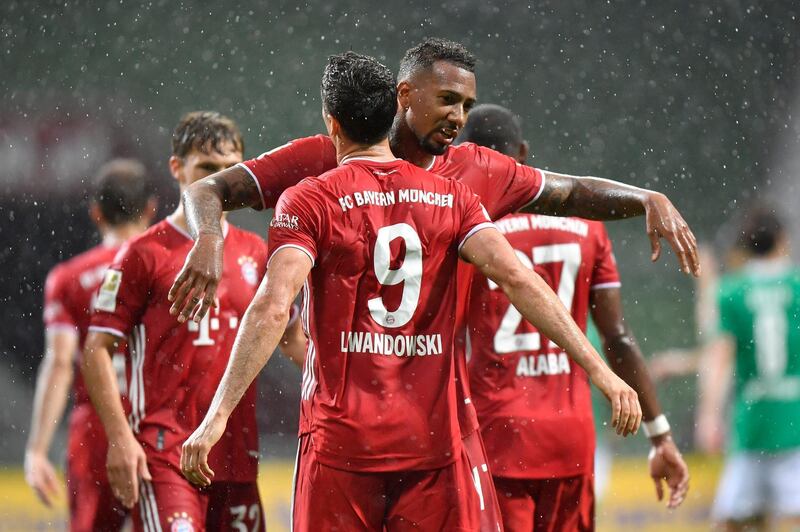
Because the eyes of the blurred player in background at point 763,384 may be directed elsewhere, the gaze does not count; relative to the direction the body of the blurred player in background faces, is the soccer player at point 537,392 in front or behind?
behind

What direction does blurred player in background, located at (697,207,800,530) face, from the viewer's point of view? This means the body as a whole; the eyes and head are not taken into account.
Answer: away from the camera

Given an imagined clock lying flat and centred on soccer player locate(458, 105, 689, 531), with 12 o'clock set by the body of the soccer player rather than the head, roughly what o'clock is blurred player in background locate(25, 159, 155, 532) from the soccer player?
The blurred player in background is roughly at 10 o'clock from the soccer player.

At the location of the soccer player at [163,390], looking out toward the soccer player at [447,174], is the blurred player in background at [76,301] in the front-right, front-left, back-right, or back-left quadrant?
back-left

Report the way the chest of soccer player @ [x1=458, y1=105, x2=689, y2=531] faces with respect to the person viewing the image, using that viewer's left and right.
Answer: facing away from the viewer

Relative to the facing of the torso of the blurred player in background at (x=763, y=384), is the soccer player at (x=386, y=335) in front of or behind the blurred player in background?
behind

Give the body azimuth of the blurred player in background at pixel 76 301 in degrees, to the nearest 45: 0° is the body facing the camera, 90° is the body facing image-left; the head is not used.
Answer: approximately 180°

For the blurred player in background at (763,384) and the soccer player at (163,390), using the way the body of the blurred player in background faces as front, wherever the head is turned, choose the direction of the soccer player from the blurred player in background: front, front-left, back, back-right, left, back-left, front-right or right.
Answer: back-left

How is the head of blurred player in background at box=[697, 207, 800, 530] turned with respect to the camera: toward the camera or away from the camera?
away from the camera

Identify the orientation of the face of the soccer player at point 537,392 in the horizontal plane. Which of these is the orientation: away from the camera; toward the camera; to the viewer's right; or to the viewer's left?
away from the camera

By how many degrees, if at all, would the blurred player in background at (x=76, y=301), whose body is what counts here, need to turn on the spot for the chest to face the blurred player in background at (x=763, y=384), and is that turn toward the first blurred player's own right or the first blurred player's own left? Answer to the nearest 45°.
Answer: approximately 90° to the first blurred player's own right
